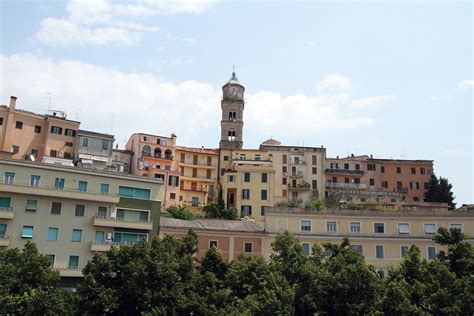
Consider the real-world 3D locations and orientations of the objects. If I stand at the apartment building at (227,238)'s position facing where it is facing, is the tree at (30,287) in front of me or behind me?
in front

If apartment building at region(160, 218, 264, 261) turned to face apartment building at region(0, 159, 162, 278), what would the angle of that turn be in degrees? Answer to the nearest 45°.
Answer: approximately 90° to its right

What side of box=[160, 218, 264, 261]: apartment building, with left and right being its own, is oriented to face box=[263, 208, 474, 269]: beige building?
left

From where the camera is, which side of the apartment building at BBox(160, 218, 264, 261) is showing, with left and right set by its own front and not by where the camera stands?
front

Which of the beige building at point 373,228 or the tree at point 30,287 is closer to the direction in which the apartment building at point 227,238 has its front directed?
the tree

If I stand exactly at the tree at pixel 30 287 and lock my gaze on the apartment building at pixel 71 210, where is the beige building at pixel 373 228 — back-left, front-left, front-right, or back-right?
front-right

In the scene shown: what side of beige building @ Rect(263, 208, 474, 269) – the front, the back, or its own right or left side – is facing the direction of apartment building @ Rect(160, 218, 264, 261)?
right

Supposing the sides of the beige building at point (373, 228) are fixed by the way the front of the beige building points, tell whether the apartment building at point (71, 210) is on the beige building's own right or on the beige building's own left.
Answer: on the beige building's own right

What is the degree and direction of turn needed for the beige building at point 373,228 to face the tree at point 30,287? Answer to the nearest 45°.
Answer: approximately 45° to its right

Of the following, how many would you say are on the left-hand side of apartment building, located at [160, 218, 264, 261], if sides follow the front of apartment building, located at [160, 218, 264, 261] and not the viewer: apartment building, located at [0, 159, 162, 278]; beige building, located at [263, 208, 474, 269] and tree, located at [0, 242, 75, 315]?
1

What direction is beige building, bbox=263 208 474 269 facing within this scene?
toward the camera

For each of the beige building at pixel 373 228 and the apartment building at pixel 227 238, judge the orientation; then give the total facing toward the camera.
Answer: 2
